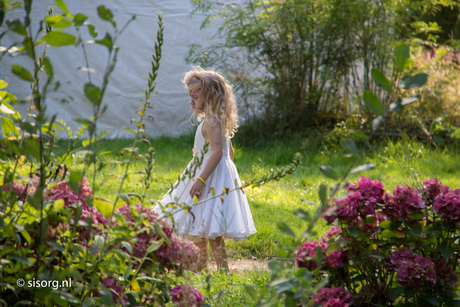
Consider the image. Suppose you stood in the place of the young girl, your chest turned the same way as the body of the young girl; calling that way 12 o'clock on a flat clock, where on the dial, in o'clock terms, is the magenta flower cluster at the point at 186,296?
The magenta flower cluster is roughly at 9 o'clock from the young girl.

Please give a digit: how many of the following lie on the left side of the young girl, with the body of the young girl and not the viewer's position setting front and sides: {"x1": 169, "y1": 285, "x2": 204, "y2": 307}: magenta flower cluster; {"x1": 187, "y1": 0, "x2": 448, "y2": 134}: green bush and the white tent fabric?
1

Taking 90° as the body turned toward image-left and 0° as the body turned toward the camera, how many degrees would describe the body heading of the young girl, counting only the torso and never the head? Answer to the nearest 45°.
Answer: approximately 90°

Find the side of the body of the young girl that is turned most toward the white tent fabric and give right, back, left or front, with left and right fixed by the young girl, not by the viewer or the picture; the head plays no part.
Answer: right

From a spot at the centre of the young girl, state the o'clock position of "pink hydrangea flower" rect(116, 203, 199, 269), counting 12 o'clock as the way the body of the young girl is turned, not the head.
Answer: The pink hydrangea flower is roughly at 9 o'clock from the young girl.

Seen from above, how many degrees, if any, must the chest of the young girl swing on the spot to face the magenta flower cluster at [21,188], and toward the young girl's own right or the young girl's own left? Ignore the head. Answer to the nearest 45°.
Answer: approximately 90° to the young girl's own left
